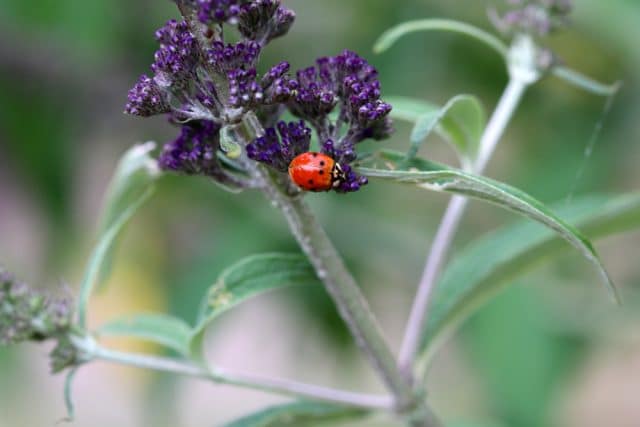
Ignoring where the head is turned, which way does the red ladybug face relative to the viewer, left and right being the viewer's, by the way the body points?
facing to the right of the viewer
